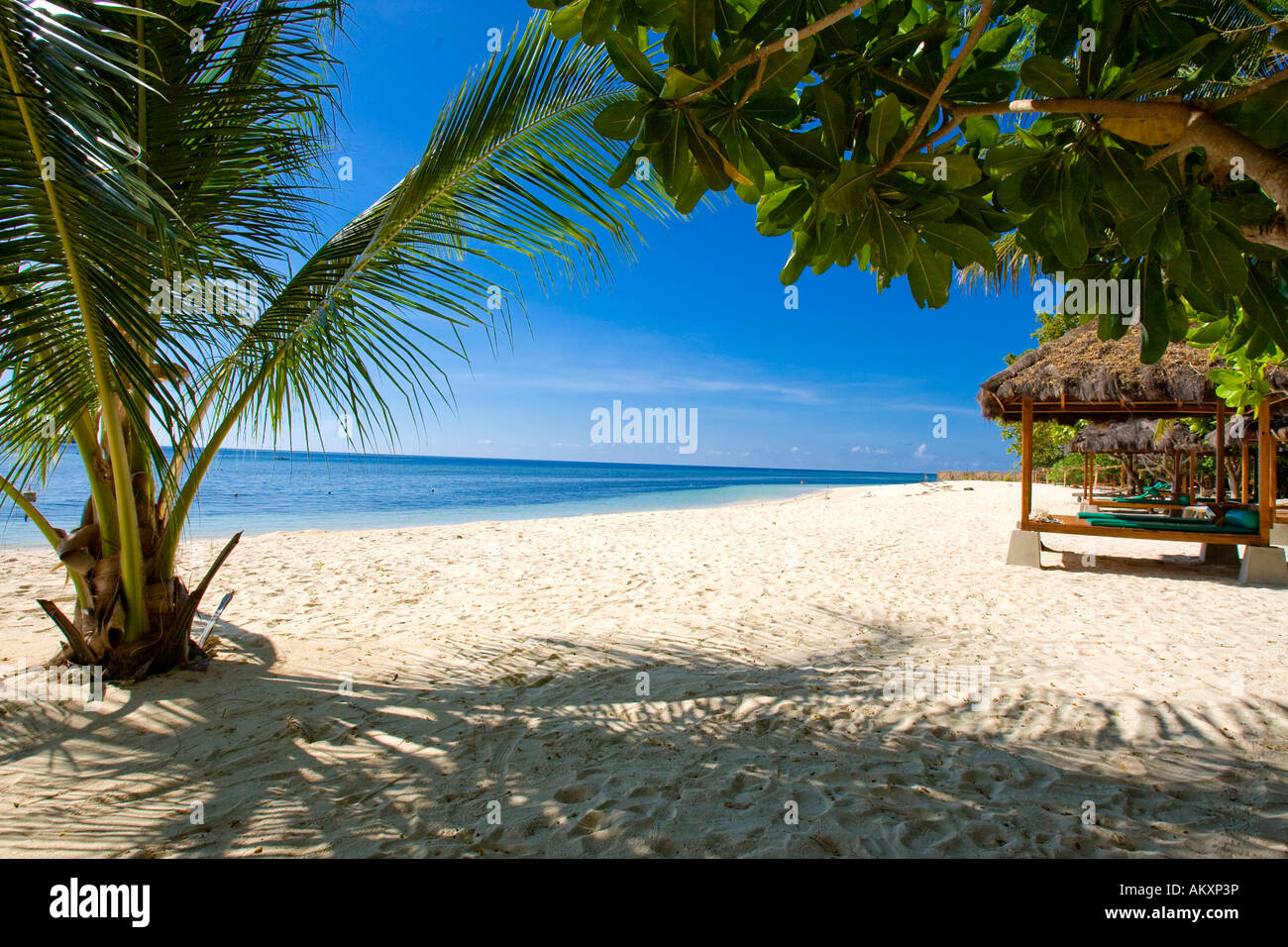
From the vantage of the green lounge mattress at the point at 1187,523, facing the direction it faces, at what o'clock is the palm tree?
The palm tree is roughly at 10 o'clock from the green lounge mattress.

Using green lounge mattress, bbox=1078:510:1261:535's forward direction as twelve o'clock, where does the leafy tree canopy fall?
The leafy tree canopy is roughly at 9 o'clock from the green lounge mattress.

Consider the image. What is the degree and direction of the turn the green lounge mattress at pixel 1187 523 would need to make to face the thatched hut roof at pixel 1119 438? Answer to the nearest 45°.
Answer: approximately 90° to its right

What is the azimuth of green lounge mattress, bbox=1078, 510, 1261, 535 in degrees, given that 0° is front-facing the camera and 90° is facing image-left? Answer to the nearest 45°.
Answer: approximately 90°

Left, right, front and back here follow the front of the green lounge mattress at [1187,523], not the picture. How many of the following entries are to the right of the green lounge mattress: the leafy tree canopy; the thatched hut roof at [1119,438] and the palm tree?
1
